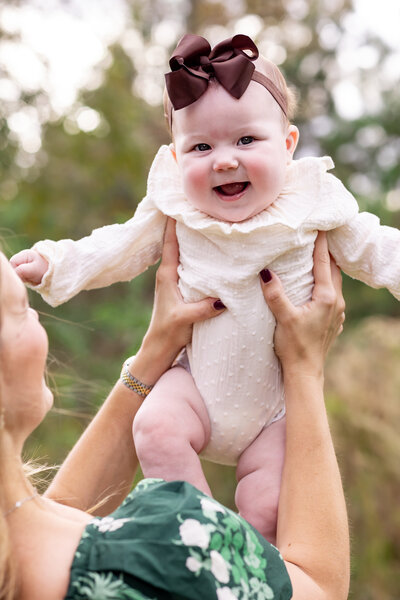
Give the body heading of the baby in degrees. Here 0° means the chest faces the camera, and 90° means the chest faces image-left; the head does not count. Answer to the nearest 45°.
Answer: approximately 0°
